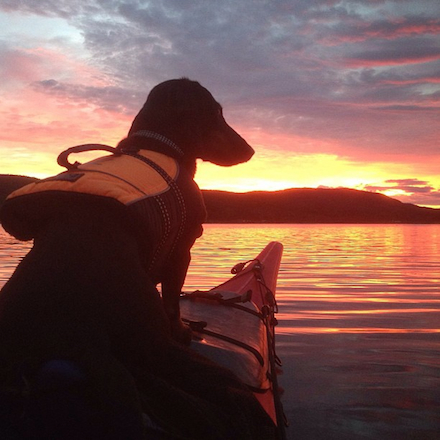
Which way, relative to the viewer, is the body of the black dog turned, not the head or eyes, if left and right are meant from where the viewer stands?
facing away from the viewer and to the right of the viewer
